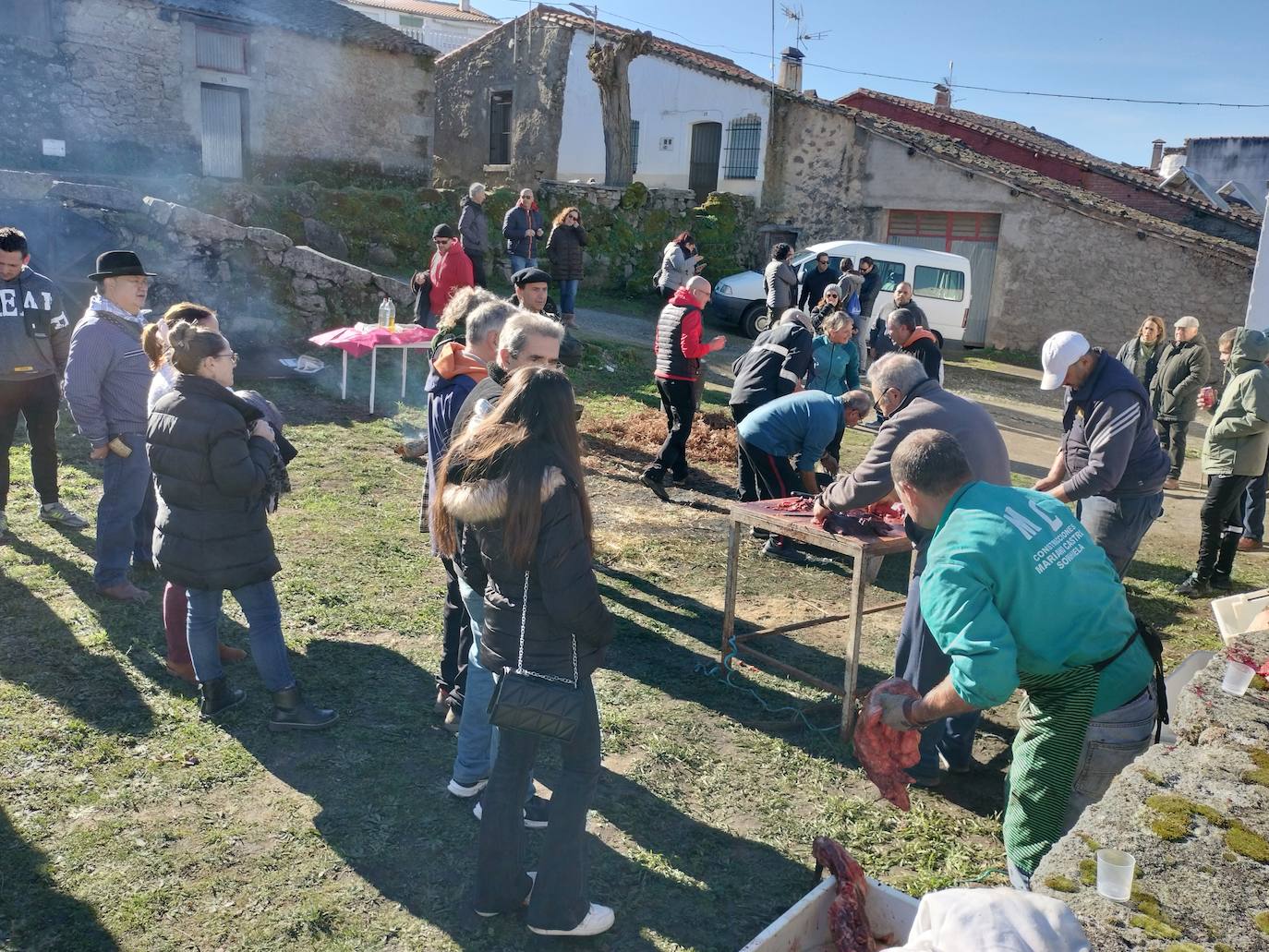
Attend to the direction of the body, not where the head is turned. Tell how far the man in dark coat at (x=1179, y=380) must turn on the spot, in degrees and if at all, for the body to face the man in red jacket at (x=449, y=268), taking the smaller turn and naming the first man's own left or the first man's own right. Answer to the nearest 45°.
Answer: approximately 45° to the first man's own right

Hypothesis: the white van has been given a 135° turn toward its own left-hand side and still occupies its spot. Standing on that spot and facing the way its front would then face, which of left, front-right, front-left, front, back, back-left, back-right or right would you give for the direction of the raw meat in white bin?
front-right

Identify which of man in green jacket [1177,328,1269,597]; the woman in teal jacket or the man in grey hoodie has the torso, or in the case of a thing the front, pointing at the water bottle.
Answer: the man in green jacket

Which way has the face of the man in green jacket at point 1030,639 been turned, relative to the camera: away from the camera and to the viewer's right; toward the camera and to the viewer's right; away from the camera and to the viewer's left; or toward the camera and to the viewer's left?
away from the camera and to the viewer's left

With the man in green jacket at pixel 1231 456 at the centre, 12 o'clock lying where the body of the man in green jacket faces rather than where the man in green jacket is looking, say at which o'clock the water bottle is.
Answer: The water bottle is roughly at 12 o'clock from the man in green jacket.

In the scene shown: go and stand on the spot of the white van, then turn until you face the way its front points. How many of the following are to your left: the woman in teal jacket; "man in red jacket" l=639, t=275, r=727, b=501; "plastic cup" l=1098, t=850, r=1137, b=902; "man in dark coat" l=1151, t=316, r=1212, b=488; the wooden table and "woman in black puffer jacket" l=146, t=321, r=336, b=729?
6

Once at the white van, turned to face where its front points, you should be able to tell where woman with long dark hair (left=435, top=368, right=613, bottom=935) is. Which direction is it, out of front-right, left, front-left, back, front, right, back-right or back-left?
left

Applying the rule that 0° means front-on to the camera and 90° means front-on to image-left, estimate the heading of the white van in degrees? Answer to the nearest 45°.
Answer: approximately 90°

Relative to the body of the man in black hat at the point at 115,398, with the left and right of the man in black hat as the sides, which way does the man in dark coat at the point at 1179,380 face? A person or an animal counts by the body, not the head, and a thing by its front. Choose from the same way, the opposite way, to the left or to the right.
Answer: the opposite way

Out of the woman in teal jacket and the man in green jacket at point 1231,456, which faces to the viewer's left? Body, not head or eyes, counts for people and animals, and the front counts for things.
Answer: the man in green jacket

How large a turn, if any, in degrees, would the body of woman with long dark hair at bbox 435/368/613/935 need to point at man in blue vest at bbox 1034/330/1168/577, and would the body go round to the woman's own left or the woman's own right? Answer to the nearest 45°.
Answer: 0° — they already face them

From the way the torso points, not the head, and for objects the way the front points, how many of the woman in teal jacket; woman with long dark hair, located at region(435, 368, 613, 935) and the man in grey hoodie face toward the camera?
2

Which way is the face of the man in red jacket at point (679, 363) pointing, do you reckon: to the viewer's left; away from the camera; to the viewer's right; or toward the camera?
to the viewer's right

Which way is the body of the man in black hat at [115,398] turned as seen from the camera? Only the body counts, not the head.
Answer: to the viewer's right

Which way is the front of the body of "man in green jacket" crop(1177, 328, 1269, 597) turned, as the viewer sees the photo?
to the viewer's left

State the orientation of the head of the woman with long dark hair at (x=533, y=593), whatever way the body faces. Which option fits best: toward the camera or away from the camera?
away from the camera
